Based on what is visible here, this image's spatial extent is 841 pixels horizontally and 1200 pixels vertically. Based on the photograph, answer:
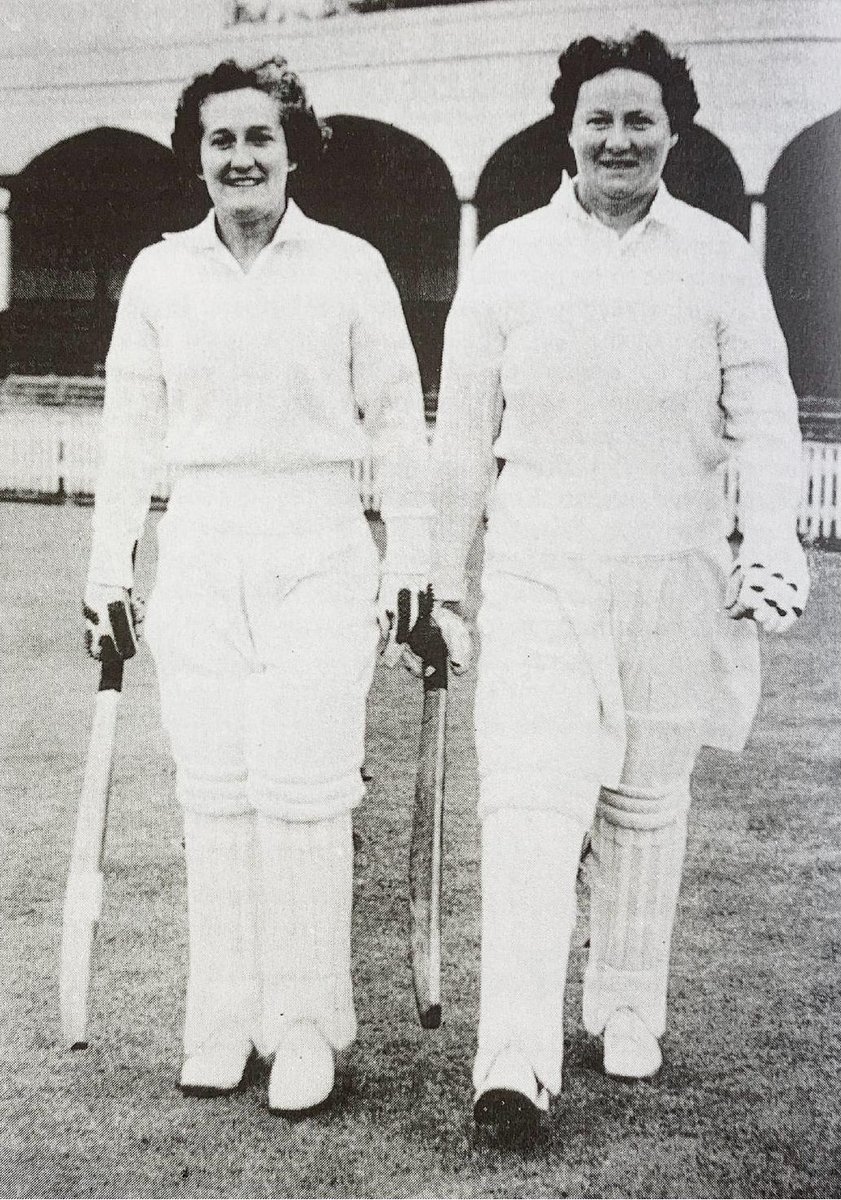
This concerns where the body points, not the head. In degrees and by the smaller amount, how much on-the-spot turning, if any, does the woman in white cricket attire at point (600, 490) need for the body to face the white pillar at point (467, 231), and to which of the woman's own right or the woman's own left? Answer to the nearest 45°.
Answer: approximately 180°

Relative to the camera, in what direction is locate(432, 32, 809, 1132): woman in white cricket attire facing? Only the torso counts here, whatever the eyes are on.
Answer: toward the camera

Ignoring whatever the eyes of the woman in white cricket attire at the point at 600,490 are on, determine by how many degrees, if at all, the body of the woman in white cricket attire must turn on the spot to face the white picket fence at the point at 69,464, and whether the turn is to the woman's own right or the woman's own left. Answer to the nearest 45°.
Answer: approximately 135° to the woman's own right

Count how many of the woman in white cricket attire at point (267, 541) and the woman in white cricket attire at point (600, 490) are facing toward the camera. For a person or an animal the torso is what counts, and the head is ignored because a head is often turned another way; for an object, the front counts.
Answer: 2

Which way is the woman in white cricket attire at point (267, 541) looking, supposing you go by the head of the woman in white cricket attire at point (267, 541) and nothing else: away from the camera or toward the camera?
toward the camera

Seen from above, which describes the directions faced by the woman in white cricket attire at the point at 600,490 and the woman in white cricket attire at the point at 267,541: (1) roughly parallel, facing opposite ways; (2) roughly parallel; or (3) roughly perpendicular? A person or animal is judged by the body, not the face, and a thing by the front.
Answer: roughly parallel

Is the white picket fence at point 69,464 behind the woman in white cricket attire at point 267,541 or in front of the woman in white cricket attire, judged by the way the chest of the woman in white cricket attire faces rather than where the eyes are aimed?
behind

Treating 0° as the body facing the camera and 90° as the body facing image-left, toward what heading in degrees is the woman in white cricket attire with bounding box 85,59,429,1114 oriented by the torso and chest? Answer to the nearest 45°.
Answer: approximately 0°
